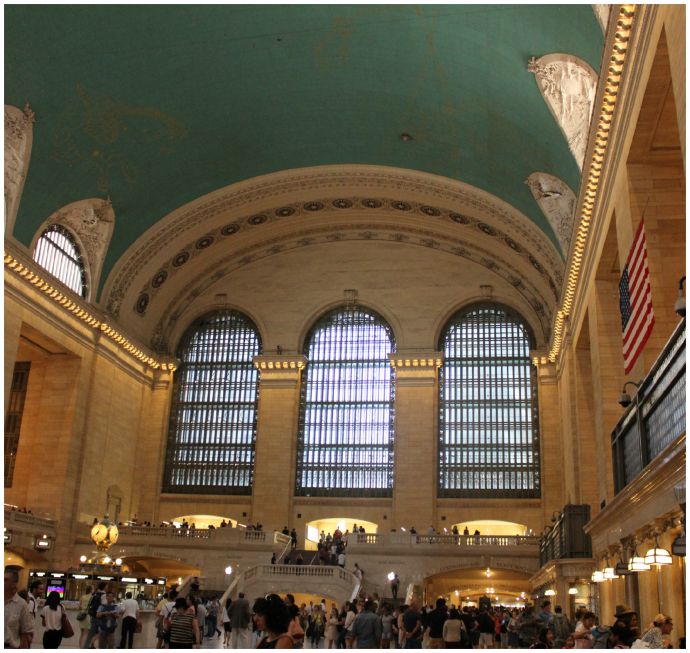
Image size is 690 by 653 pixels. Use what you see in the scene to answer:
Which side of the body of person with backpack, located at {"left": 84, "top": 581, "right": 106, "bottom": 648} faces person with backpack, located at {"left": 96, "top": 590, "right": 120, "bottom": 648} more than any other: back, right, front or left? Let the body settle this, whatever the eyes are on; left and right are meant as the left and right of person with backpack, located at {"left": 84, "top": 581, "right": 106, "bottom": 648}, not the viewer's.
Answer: right

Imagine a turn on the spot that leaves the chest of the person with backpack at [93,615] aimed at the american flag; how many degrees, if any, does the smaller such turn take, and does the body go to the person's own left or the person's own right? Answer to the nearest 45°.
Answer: approximately 45° to the person's own right

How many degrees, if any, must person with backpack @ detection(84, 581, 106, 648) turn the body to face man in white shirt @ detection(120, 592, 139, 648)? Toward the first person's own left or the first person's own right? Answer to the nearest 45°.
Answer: approximately 45° to the first person's own right

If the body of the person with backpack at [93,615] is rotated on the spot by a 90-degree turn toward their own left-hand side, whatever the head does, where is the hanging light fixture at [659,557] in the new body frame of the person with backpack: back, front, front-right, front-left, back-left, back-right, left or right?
back-right
